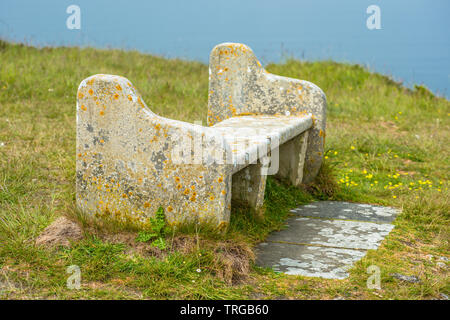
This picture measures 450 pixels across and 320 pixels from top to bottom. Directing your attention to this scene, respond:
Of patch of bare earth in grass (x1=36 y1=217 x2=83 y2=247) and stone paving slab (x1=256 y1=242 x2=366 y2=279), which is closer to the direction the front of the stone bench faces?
the stone paving slab

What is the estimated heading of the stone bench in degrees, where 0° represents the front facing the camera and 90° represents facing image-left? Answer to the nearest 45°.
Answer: approximately 315°

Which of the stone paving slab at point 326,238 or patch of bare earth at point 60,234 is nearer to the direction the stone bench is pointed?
the stone paving slab

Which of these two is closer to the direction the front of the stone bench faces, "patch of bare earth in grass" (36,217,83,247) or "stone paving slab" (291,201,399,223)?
the stone paving slab

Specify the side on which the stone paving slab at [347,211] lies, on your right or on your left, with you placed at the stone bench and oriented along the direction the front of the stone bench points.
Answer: on your left
